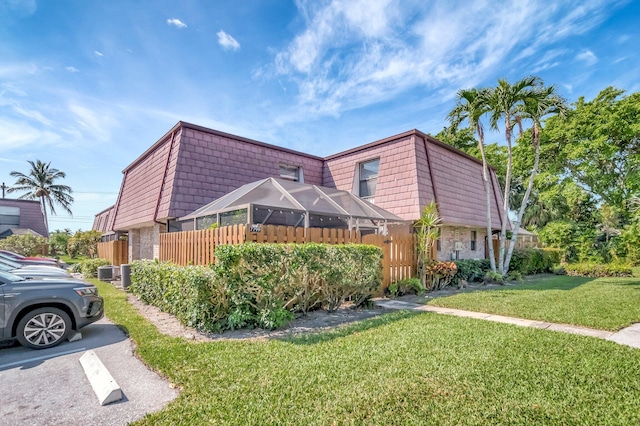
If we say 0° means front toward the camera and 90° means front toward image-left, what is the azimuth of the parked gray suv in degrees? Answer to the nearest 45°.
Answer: approximately 270°

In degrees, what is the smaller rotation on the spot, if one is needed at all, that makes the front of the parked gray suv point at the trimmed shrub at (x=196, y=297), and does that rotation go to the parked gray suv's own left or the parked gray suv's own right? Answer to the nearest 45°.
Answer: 0° — it already faces it

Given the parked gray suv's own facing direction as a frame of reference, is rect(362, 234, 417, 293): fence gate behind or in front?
in front

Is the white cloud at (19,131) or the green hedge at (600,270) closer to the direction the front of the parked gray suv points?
the green hedge

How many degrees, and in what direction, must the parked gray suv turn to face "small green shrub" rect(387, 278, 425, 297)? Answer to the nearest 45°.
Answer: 0° — it already faces it

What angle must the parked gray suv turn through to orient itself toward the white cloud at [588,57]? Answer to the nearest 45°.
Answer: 0° — it already faces it

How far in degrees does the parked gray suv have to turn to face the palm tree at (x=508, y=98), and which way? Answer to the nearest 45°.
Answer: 0° — it already faces it

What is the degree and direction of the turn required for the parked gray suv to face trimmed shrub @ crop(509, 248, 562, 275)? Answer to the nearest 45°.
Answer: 0° — it already faces it

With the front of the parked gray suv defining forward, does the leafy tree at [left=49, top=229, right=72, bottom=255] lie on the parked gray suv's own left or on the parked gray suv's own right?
on the parked gray suv's own left

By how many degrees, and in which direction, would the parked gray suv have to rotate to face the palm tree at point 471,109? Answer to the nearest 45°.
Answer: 0° — it already faces it
